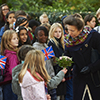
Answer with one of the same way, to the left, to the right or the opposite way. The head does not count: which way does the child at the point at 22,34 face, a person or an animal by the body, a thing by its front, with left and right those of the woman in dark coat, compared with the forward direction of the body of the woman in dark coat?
to the left

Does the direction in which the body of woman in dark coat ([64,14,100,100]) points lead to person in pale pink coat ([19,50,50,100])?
yes

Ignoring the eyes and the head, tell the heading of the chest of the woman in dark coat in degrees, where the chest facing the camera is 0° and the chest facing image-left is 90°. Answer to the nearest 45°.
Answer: approximately 45°

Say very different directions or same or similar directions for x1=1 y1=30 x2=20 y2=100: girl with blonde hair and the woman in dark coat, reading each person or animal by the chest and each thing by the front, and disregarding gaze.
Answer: very different directions

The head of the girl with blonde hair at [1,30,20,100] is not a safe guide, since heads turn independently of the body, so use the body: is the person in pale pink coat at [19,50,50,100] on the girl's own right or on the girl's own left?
on the girl's own right

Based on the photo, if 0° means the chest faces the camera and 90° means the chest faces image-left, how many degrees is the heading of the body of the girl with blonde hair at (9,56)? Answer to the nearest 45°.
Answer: approximately 270°

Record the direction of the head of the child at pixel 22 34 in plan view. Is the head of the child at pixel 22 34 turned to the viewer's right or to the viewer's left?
to the viewer's right

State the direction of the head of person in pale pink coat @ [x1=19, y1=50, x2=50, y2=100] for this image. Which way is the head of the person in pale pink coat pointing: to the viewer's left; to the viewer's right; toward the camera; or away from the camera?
away from the camera

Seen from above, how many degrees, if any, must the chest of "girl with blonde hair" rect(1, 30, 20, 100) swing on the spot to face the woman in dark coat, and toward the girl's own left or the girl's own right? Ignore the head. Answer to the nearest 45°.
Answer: approximately 45° to the girl's own right

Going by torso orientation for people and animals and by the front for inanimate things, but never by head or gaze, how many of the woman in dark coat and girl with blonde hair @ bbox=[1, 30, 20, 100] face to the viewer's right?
1

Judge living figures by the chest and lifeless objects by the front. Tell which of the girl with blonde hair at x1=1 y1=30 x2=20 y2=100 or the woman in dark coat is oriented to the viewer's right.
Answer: the girl with blonde hair

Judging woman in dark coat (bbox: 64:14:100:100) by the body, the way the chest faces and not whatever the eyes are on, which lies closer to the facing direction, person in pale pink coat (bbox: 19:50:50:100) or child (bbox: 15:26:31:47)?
the person in pale pink coat
